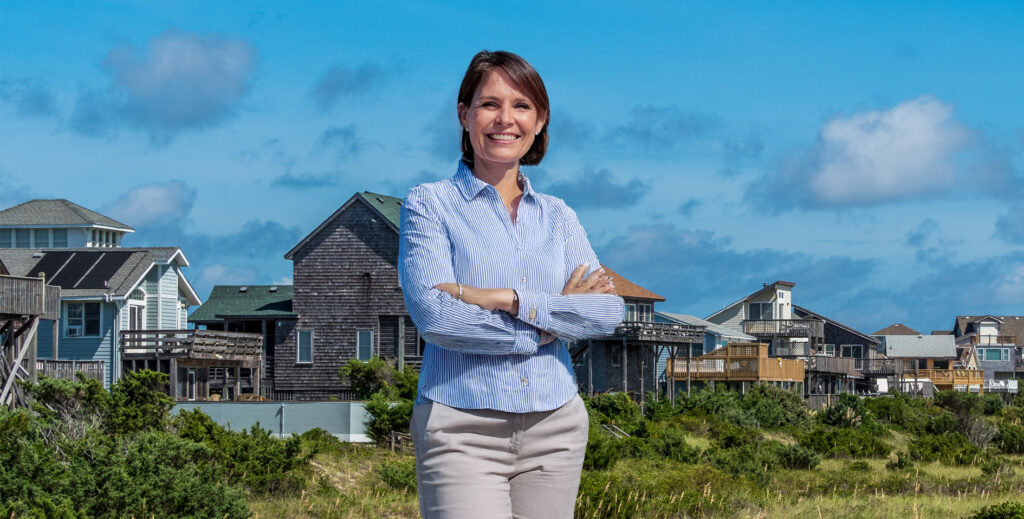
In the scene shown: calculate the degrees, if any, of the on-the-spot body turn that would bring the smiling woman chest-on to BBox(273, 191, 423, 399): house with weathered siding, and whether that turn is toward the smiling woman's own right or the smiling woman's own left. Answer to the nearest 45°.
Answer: approximately 180°

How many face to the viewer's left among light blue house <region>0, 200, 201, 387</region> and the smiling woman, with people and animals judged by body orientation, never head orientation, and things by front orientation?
0

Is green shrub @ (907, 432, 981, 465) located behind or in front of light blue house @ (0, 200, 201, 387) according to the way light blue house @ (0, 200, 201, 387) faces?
in front

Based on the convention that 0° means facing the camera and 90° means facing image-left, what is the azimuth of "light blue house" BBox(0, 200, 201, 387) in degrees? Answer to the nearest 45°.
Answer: approximately 315°

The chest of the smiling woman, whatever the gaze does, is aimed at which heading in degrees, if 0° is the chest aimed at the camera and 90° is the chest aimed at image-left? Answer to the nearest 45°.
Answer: approximately 0°

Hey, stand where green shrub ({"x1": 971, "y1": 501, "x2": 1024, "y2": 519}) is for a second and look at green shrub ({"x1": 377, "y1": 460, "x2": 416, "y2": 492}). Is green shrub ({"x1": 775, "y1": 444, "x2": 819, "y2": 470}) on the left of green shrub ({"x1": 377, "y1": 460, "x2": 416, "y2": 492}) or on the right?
right

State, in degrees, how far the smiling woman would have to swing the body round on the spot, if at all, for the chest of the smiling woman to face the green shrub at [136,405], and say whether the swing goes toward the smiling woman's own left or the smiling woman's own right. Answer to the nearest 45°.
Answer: approximately 180°

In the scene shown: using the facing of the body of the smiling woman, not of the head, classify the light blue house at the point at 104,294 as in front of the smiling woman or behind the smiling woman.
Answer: behind
